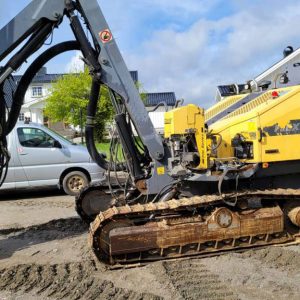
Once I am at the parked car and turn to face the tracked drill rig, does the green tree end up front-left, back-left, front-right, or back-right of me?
back-left

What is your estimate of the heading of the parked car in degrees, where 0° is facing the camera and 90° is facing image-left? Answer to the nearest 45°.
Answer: approximately 270°

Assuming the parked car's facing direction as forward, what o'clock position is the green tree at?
The green tree is roughly at 9 o'clock from the parked car.
